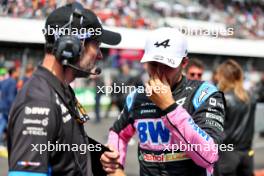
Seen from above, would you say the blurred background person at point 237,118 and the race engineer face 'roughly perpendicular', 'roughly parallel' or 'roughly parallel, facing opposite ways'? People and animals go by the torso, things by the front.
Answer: roughly perpendicular

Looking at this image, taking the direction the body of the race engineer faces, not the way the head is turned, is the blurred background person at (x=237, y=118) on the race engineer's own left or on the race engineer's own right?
on the race engineer's own left

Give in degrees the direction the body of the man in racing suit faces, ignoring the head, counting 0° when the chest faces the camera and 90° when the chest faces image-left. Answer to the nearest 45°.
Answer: approximately 45°

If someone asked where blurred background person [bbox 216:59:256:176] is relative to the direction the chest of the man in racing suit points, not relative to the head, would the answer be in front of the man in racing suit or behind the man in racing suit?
behind

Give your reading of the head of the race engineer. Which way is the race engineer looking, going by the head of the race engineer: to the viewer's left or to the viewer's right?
to the viewer's right

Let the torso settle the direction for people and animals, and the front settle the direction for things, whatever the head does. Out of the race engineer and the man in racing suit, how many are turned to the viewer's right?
1

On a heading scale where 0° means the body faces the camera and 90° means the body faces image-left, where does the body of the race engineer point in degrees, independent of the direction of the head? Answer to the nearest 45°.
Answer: approximately 270°

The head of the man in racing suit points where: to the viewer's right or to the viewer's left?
to the viewer's left

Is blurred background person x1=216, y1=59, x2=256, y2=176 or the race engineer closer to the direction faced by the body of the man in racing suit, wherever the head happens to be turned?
the race engineer
